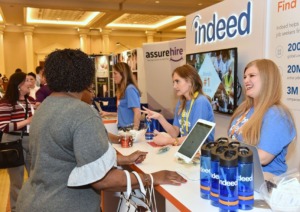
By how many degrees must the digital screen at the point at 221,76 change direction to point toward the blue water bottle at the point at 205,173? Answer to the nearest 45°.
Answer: approximately 45° to its left

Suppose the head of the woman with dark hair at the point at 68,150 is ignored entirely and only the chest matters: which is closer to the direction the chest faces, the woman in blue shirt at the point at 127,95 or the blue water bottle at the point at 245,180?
the woman in blue shirt

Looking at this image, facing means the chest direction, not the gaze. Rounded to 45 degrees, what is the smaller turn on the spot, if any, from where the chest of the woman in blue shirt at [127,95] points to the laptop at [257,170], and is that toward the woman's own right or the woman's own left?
approximately 90° to the woman's own left

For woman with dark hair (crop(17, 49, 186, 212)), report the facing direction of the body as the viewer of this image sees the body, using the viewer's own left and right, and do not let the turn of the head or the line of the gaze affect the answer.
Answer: facing away from the viewer and to the right of the viewer

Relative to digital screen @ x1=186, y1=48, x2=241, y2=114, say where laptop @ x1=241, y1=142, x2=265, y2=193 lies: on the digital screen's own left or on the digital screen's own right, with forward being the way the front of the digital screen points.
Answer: on the digital screen's own left

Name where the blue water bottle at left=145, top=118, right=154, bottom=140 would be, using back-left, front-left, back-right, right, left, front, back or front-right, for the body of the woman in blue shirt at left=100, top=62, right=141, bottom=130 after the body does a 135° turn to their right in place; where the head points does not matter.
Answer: back-right

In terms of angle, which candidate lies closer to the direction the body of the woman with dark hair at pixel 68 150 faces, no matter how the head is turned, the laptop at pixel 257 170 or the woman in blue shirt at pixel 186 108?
the woman in blue shirt

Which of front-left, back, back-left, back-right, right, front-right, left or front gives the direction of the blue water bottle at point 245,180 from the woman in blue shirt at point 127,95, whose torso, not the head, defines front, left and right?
left

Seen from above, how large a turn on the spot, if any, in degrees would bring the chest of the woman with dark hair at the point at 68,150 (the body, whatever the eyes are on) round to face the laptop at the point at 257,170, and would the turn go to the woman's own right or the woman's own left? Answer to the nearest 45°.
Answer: approximately 45° to the woman's own right

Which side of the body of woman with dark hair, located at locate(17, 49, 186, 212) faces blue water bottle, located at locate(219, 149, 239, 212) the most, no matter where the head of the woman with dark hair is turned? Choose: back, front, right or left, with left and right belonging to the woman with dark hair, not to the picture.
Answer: right

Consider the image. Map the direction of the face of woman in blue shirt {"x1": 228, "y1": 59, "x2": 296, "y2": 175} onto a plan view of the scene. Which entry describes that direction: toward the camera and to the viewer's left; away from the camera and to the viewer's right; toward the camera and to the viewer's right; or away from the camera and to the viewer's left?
toward the camera and to the viewer's left

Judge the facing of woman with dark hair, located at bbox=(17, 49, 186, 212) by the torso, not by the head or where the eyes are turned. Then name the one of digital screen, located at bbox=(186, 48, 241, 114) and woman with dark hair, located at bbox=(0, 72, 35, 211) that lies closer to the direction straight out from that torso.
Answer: the digital screen

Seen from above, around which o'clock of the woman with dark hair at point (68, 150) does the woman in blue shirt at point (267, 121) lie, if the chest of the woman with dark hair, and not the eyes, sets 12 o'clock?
The woman in blue shirt is roughly at 1 o'clock from the woman with dark hair.

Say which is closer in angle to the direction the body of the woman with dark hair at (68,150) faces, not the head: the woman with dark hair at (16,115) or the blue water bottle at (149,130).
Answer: the blue water bottle
